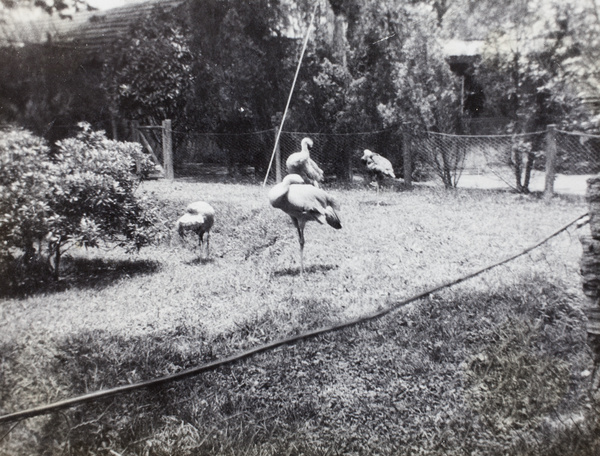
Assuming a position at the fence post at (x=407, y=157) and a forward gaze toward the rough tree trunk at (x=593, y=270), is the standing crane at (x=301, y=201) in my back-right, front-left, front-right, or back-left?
front-right

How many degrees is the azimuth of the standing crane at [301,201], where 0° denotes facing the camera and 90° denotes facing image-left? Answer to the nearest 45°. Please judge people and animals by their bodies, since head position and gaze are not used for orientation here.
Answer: approximately 90°

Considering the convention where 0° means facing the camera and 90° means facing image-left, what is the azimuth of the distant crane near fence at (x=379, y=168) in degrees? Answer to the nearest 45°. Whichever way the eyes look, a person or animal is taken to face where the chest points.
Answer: approximately 90°

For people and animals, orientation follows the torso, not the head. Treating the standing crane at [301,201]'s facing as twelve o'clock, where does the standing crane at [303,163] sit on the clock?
the standing crane at [303,163] is roughly at 3 o'clock from the standing crane at [301,201].

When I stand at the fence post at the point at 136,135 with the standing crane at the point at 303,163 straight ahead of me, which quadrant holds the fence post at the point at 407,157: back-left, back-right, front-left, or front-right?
front-left
